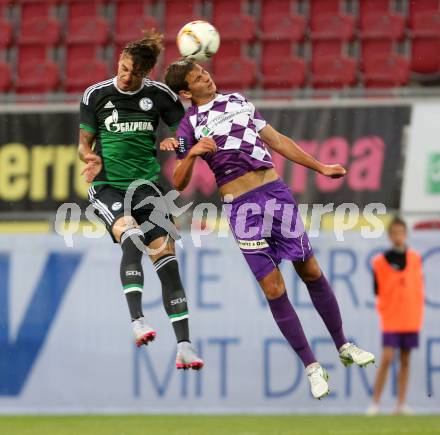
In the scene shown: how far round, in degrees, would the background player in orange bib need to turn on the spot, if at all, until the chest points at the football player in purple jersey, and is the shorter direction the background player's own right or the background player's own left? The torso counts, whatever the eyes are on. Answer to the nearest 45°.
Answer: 0° — they already face them

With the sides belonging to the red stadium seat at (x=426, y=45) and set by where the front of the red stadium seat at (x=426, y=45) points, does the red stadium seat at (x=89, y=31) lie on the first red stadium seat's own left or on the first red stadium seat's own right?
on the first red stadium seat's own right

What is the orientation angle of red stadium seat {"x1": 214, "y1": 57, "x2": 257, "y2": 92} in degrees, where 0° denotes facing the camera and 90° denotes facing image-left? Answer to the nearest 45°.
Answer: approximately 0°

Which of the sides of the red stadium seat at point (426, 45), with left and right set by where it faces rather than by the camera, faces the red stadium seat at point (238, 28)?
right

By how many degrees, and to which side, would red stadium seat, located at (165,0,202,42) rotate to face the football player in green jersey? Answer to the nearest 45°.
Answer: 0° — it already faces them

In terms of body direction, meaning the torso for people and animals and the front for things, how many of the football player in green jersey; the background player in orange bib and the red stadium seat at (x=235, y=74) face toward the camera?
3
